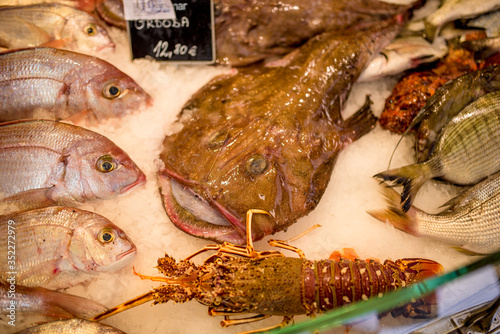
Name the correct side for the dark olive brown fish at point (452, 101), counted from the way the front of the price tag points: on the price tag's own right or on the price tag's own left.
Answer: on the price tag's own left

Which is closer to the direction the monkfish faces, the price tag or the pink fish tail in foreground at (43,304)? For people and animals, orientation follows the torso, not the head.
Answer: the pink fish tail in foreground

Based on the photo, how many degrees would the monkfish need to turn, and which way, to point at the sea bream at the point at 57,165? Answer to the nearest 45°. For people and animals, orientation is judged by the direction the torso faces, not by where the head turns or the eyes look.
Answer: approximately 45° to its right

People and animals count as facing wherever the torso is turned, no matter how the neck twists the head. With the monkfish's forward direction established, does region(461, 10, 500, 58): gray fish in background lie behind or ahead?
behind

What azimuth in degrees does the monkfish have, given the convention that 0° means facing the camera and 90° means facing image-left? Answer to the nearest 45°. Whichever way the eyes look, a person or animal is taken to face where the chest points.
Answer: approximately 45°

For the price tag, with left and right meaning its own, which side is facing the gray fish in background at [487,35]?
left

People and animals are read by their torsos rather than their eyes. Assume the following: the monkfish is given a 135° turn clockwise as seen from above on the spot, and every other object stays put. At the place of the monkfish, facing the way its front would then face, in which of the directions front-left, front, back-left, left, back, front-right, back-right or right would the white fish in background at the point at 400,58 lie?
front-right

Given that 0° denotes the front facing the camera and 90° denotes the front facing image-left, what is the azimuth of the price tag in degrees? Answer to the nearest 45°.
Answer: approximately 0°
